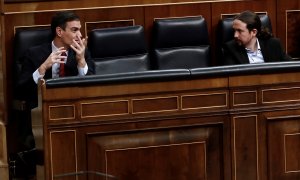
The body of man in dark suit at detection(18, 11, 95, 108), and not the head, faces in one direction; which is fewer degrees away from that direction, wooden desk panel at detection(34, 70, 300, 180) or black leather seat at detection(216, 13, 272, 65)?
the wooden desk panel

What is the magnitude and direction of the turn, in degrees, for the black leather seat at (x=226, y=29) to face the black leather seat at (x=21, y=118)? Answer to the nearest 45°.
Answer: approximately 45° to its right

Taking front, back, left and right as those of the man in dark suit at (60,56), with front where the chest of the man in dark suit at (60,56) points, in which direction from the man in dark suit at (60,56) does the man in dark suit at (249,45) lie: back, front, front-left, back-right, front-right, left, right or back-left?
front-left

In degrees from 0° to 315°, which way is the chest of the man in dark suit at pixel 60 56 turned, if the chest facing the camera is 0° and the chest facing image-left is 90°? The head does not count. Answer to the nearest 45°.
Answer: approximately 315°

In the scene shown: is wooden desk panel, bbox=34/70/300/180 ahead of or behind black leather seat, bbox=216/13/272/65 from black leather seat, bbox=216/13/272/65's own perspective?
ahead

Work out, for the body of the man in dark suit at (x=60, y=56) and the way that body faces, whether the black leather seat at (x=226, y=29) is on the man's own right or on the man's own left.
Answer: on the man's own left

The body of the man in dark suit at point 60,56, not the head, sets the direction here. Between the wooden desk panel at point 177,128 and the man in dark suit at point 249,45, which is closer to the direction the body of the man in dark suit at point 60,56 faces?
the wooden desk panel

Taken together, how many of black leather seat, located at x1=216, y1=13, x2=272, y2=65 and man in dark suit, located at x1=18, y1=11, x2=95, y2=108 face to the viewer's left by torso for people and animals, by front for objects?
0

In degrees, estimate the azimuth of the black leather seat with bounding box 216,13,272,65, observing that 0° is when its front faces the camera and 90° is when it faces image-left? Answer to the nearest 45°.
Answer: approximately 0°

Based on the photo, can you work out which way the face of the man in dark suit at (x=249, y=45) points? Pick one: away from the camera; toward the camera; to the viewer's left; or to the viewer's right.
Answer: to the viewer's left
